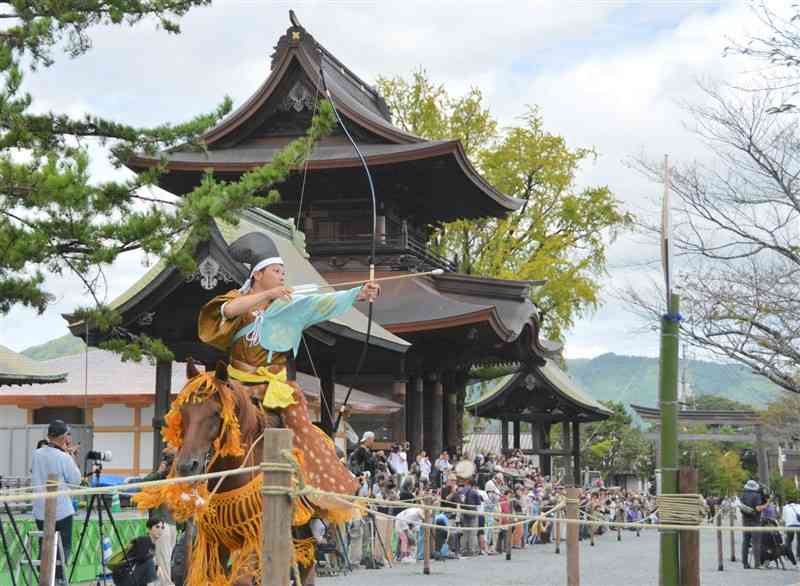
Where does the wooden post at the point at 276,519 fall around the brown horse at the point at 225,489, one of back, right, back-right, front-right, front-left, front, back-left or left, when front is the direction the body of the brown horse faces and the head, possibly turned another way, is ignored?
front-left

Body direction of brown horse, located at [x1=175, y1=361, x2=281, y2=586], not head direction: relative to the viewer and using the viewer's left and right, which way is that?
facing the viewer and to the left of the viewer

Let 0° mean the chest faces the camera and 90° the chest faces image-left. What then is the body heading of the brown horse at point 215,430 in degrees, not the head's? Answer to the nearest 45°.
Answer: approximately 45°

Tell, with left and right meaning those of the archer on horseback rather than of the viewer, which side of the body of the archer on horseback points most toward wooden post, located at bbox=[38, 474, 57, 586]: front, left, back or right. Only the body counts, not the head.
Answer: right

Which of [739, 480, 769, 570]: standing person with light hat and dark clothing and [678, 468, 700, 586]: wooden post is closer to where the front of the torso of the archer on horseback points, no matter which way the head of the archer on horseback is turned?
the wooden post

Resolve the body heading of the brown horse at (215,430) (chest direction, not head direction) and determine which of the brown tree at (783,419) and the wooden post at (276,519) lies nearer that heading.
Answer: the wooden post
